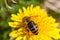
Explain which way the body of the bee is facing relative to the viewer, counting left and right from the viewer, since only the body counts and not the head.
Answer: facing away from the viewer and to the left of the viewer
